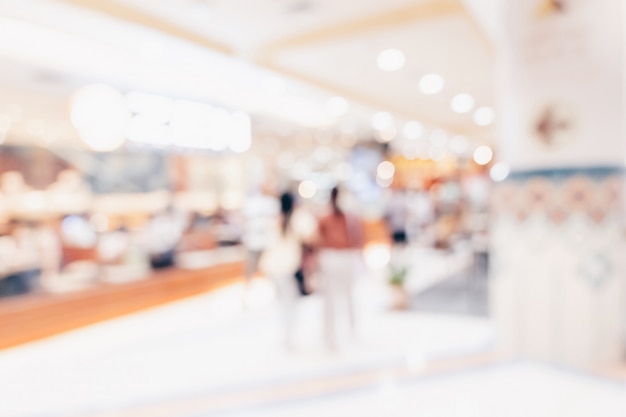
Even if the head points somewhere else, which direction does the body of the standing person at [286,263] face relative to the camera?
away from the camera

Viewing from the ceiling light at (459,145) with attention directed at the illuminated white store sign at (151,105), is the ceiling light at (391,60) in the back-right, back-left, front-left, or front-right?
front-left

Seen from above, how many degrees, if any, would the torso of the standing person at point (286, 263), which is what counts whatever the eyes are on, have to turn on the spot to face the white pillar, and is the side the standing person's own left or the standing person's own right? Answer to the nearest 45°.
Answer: approximately 135° to the standing person's own right

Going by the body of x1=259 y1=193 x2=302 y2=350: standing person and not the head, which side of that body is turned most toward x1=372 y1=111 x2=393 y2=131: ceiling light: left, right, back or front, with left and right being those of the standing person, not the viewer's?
front

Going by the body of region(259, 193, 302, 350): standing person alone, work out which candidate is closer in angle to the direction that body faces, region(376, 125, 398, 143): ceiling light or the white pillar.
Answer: the ceiling light

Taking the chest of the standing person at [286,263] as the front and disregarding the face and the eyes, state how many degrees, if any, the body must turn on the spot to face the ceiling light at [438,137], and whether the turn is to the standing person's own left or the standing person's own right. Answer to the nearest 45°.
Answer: approximately 45° to the standing person's own right

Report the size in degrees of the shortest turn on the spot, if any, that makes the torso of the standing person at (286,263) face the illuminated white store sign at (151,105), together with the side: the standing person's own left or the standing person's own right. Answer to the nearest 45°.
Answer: approximately 45° to the standing person's own left

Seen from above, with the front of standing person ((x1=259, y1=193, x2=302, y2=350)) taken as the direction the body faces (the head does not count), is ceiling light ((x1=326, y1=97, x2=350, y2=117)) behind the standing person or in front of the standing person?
in front
